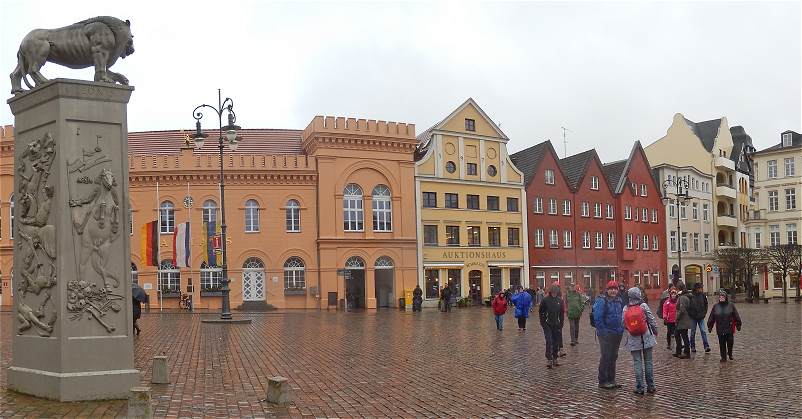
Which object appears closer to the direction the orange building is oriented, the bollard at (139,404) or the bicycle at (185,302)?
the bollard

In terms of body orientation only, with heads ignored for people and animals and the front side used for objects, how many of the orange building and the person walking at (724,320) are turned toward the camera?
2

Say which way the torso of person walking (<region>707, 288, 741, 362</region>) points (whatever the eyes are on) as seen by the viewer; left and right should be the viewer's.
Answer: facing the viewer

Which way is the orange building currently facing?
toward the camera

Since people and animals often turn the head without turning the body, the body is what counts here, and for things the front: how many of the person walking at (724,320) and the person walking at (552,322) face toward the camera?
2

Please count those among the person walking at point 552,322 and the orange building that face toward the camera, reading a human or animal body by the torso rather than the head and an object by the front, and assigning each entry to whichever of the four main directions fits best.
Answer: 2

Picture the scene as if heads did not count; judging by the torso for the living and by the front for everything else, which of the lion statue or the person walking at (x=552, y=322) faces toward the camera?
the person walking

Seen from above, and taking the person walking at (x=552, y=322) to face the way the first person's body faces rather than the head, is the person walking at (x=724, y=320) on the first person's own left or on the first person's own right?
on the first person's own left

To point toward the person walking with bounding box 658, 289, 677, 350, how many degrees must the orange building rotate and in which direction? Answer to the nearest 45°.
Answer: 0° — it already faces them

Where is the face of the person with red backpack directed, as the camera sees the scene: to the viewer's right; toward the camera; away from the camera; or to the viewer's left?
away from the camera

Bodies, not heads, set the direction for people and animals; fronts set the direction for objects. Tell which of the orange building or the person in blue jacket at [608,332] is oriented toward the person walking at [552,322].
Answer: the orange building

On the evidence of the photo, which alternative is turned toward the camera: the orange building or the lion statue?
the orange building

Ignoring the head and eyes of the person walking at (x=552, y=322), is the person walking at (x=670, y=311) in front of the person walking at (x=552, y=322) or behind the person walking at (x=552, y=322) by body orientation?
behind
